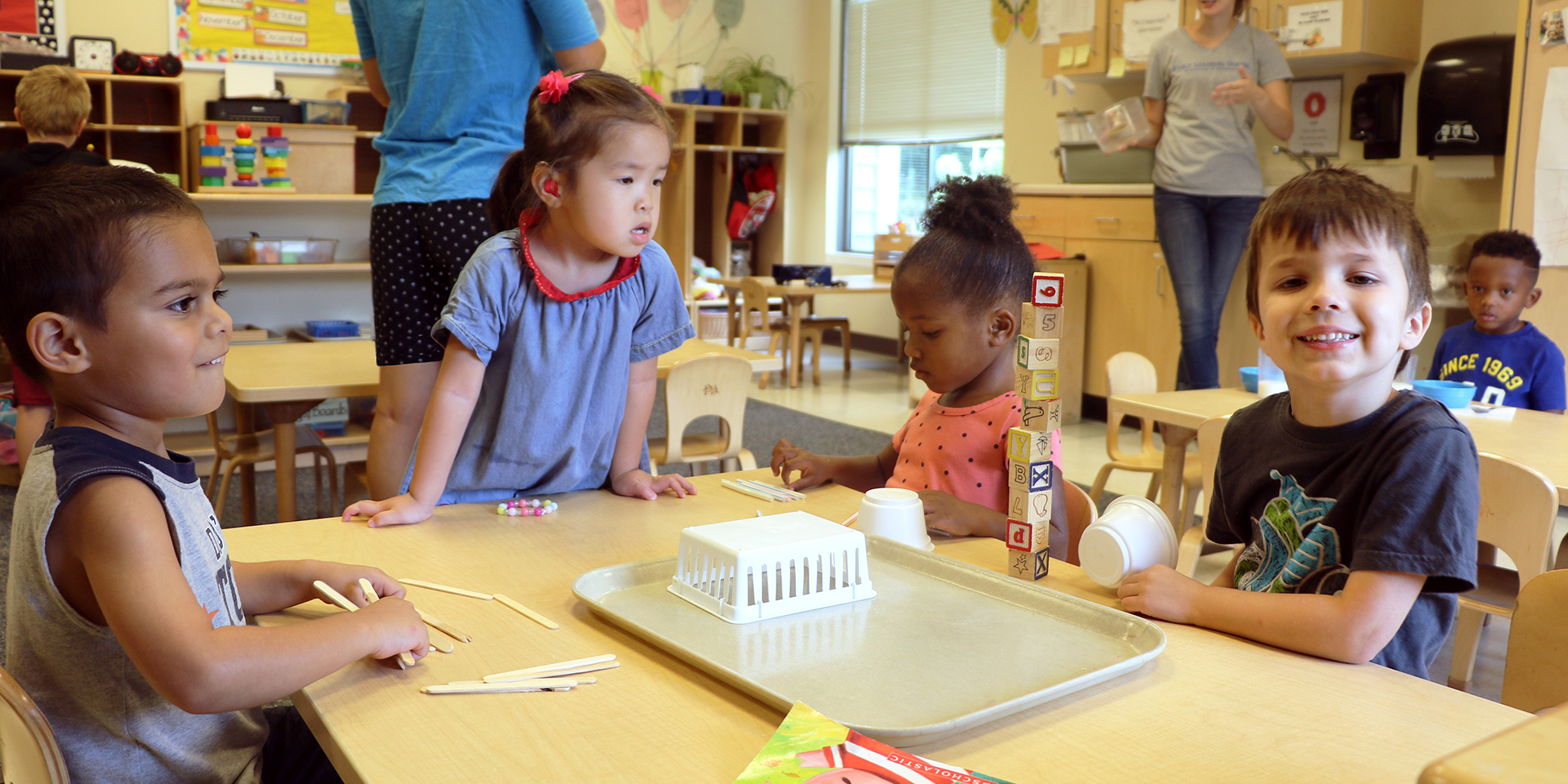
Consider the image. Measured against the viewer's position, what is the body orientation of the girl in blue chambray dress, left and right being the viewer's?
facing the viewer and to the right of the viewer

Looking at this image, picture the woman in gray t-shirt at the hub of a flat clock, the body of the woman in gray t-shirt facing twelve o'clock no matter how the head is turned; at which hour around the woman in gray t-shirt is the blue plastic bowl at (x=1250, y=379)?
The blue plastic bowl is roughly at 12 o'clock from the woman in gray t-shirt.

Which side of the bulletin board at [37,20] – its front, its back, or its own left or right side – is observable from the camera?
front

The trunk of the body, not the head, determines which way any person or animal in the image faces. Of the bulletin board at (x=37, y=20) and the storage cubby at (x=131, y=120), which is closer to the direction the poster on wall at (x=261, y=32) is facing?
the storage cubby

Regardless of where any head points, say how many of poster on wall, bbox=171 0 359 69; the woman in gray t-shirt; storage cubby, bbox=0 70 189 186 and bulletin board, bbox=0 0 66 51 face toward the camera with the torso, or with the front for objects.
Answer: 4

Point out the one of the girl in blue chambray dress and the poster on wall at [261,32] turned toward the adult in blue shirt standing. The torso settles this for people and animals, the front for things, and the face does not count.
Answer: the poster on wall

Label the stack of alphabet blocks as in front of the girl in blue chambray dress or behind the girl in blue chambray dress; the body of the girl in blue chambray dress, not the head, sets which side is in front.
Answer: in front

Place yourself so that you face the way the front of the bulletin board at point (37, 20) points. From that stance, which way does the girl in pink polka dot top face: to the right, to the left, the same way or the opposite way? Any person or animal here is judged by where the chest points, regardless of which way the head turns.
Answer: to the right

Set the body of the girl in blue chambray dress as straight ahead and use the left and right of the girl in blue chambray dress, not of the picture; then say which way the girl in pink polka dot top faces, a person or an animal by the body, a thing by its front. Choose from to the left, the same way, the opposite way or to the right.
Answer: to the right

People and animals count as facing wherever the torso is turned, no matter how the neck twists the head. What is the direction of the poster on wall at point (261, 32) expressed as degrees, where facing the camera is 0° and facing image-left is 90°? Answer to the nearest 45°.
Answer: approximately 0°

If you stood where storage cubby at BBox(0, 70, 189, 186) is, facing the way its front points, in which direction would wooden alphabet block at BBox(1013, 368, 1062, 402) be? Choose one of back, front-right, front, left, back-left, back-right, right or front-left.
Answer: front

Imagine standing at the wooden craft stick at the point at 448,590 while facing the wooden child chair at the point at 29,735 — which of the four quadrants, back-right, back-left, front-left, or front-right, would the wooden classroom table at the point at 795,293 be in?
back-right

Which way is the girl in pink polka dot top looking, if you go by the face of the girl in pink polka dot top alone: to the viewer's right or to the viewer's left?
to the viewer's left

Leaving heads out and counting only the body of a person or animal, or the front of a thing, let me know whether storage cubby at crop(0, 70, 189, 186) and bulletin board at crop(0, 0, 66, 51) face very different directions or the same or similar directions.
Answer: same or similar directions

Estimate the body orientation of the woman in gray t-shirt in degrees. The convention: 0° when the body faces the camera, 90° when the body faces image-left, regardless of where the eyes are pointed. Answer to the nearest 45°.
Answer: approximately 0°

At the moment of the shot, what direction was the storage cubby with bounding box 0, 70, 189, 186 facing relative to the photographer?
facing the viewer

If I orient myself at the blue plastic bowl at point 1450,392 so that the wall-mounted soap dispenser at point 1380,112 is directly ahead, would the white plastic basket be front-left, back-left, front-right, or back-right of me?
back-left
